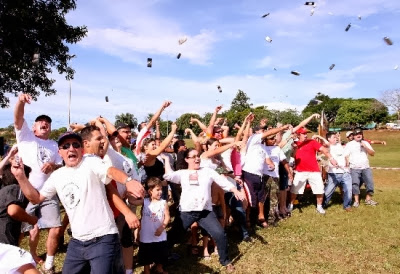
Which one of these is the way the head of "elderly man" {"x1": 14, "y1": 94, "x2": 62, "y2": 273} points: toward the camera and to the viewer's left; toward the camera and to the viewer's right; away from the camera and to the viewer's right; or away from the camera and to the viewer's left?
toward the camera and to the viewer's right

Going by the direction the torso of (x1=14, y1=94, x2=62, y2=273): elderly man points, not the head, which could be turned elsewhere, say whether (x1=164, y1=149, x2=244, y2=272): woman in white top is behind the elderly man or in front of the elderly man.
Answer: in front

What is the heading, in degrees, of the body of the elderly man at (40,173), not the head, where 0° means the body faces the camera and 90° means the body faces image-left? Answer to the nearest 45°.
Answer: approximately 315°

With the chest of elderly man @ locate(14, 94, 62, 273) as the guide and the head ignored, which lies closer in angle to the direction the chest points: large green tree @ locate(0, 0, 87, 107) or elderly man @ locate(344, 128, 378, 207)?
the elderly man

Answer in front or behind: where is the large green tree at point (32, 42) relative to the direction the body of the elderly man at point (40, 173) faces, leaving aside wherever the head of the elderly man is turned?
behind

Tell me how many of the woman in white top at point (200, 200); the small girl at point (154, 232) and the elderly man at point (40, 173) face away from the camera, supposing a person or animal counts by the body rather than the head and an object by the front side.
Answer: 0

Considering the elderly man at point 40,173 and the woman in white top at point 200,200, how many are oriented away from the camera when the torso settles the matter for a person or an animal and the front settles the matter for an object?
0

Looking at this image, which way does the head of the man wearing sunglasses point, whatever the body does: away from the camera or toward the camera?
toward the camera

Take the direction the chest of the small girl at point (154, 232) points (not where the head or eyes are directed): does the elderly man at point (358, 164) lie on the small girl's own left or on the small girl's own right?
on the small girl's own left

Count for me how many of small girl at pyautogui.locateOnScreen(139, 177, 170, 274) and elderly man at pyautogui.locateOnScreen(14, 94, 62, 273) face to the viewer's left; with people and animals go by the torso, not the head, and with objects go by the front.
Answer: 0

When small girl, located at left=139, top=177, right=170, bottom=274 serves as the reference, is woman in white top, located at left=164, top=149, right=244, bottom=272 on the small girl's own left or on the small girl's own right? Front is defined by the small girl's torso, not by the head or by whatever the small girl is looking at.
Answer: on the small girl's own left

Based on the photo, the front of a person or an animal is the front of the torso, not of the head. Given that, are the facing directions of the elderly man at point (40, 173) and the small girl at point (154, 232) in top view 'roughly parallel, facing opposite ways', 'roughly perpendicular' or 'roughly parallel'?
roughly parallel

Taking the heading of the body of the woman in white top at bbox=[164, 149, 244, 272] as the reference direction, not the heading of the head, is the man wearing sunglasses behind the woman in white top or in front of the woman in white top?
in front

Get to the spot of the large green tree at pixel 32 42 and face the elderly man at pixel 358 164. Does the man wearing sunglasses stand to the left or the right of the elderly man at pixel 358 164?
right

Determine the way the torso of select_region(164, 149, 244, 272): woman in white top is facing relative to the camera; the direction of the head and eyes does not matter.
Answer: toward the camera
